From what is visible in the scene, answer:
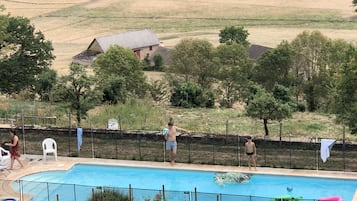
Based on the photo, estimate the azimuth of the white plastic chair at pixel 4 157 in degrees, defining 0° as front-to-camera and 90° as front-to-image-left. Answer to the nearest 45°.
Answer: approximately 315°

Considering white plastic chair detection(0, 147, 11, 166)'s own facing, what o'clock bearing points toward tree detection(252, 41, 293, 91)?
The tree is roughly at 9 o'clock from the white plastic chair.

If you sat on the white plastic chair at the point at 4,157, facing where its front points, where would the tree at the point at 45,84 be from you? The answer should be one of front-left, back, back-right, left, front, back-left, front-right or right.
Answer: back-left

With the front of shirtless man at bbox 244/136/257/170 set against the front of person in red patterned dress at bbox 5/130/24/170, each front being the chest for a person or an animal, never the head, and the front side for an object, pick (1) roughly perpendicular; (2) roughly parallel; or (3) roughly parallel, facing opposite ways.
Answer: roughly perpendicular

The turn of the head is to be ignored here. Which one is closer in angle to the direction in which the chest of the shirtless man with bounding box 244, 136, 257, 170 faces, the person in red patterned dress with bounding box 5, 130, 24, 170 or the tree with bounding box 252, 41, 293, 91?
the person in red patterned dress

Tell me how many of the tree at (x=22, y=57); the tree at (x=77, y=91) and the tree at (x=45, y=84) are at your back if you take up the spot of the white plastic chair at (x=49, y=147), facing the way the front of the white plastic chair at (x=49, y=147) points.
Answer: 3

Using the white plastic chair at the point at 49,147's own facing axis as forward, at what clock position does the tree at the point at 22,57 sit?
The tree is roughly at 6 o'clock from the white plastic chair.
